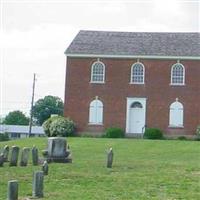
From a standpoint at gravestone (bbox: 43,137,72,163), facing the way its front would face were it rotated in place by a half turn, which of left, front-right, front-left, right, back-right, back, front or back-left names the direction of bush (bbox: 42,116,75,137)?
front-right

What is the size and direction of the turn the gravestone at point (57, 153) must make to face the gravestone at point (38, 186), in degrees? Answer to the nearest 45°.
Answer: approximately 45° to its right

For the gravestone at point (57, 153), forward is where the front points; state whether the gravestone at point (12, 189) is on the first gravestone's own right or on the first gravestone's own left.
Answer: on the first gravestone's own right

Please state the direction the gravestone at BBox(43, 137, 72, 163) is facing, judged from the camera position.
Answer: facing the viewer and to the right of the viewer

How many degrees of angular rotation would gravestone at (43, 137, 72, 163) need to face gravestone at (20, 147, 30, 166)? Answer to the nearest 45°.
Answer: approximately 90° to its right

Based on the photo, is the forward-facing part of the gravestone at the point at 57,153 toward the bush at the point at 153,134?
no

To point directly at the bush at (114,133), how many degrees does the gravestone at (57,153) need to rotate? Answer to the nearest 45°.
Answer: approximately 135° to its left
